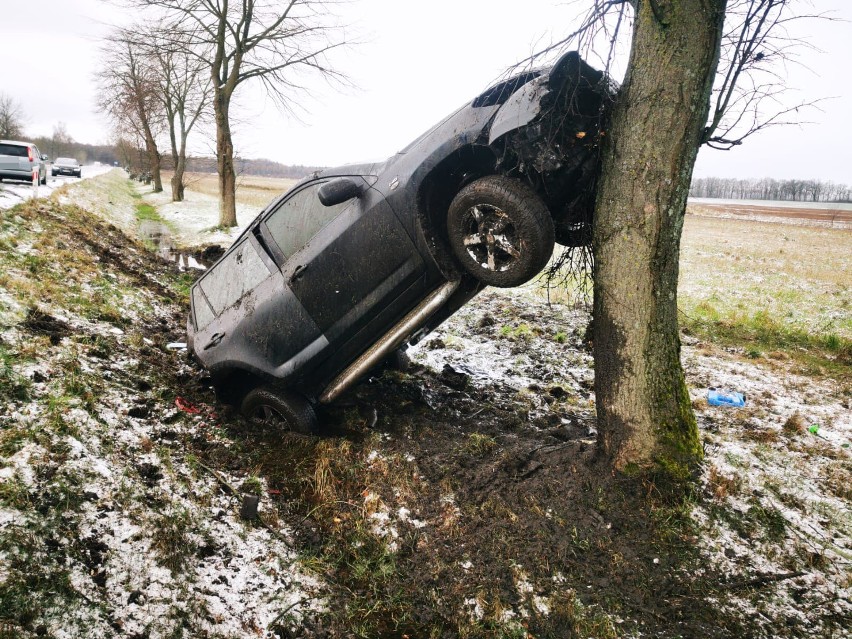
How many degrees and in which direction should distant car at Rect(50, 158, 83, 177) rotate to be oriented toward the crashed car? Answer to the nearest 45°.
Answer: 0° — it already faces it

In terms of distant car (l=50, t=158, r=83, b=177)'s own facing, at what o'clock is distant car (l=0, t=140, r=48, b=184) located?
distant car (l=0, t=140, r=48, b=184) is roughly at 12 o'clock from distant car (l=50, t=158, r=83, b=177).

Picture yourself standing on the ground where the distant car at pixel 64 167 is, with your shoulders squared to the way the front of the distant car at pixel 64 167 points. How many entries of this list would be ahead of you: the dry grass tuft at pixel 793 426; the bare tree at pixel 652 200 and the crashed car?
3

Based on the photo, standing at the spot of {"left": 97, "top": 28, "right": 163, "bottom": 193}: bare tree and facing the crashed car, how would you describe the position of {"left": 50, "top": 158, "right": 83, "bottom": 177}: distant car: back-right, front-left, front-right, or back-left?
back-right

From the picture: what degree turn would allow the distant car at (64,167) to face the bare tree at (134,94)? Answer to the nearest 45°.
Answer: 0° — it already faces it

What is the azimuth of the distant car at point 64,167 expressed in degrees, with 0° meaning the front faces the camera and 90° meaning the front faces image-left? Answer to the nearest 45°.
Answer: approximately 0°

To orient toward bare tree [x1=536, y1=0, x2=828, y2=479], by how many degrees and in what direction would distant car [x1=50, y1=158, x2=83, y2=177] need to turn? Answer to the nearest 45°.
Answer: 0° — it already faces it

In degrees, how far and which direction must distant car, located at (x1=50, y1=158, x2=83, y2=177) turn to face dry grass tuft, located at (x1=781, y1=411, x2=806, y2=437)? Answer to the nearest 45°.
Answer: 0° — it already faces it
